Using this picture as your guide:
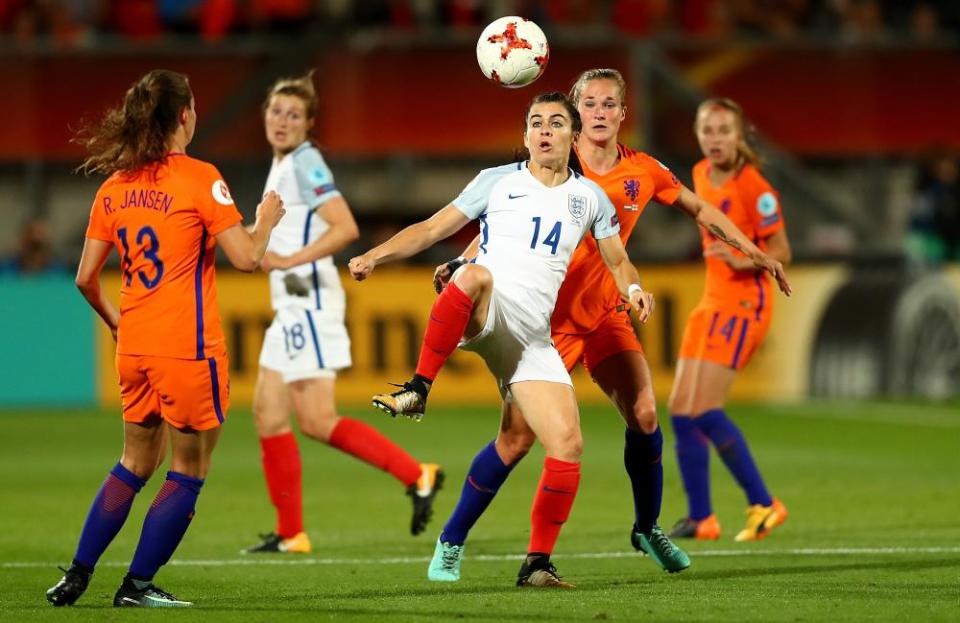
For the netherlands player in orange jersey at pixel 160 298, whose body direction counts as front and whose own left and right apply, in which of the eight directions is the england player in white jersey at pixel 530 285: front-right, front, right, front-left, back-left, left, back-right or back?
front-right

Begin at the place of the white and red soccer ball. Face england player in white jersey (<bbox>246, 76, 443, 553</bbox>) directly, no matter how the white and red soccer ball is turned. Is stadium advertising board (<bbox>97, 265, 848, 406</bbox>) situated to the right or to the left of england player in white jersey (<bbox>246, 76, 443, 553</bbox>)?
right

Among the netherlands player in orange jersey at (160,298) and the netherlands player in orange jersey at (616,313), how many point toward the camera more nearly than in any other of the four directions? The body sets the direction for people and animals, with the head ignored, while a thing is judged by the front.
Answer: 1

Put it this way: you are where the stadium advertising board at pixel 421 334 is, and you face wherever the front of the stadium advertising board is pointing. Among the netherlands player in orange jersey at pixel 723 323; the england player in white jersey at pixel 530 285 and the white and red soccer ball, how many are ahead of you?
3

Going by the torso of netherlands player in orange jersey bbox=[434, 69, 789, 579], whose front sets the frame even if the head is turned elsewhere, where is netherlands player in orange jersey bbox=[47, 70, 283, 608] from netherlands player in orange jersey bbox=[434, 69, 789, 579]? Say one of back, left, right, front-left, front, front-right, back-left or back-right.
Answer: front-right

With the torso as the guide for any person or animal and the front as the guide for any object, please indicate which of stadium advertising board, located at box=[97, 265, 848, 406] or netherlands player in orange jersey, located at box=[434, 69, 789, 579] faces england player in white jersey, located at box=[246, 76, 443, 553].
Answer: the stadium advertising board

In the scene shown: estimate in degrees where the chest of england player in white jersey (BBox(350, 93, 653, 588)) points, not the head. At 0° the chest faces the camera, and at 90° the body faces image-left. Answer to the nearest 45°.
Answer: approximately 0°

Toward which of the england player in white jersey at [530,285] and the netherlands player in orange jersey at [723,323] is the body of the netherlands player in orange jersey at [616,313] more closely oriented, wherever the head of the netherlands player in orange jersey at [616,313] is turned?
the england player in white jersey

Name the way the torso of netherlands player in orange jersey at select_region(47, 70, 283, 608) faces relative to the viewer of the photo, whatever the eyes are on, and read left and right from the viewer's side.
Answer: facing away from the viewer and to the right of the viewer

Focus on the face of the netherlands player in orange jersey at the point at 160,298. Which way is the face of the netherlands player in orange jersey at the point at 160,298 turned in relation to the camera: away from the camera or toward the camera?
away from the camera
